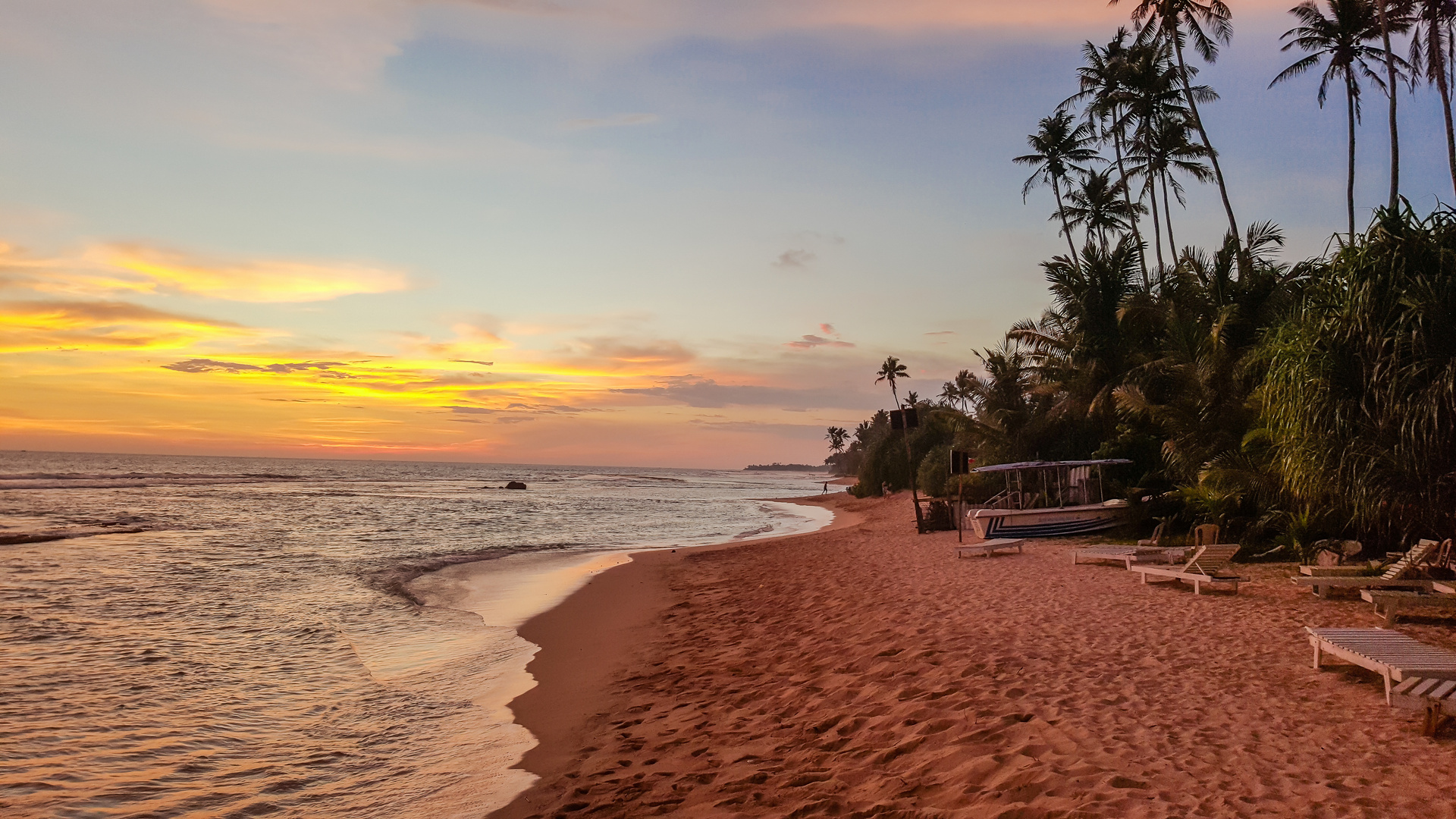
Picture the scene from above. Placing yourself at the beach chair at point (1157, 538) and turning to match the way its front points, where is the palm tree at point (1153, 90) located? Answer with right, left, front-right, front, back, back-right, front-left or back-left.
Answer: right

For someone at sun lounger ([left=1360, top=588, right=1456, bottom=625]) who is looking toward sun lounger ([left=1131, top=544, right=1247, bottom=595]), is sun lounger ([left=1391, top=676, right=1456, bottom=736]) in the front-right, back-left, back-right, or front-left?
back-left

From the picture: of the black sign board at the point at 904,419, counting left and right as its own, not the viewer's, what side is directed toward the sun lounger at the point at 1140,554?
front

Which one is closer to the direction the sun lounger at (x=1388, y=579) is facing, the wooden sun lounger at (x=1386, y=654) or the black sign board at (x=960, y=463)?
the black sign board

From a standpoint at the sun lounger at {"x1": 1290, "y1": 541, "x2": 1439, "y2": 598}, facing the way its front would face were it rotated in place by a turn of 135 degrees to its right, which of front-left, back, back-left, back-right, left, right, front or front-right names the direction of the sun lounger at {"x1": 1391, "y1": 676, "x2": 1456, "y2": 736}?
back-right

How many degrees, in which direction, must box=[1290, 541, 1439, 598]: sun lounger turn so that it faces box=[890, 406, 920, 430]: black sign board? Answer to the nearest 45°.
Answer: approximately 45° to its right

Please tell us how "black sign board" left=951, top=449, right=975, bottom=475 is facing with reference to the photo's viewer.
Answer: facing the viewer

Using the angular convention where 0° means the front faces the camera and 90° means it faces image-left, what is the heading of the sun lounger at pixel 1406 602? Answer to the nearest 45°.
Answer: approximately 90°

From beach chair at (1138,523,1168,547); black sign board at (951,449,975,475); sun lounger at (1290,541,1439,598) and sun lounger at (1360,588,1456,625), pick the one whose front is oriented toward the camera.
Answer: the black sign board

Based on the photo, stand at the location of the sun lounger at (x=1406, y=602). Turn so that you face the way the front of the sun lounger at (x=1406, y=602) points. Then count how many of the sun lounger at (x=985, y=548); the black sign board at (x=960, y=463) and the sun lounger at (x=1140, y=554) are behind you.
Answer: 0

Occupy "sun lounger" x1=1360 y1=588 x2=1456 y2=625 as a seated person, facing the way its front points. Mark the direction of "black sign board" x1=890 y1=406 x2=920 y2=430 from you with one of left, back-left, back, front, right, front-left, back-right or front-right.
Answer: front-right

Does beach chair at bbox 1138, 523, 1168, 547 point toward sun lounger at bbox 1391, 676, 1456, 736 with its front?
no

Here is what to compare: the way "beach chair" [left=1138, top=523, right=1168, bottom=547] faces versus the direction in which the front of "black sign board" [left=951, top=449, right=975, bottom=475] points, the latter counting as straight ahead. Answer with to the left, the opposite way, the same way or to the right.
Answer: to the right

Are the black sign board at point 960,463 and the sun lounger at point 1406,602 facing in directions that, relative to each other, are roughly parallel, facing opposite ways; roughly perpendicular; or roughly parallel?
roughly perpendicular

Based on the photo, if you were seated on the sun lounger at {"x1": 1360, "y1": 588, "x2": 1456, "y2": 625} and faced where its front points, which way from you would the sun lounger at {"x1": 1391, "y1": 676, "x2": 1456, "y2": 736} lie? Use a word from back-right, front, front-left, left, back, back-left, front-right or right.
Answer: left

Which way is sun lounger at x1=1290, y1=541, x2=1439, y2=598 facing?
to the viewer's left

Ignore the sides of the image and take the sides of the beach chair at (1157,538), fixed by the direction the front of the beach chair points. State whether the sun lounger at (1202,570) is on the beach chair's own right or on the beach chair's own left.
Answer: on the beach chair's own left

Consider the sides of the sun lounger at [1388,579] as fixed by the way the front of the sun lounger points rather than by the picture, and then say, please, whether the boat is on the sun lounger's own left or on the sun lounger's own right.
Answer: on the sun lounger's own right

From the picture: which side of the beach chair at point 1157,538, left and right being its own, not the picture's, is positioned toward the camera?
left

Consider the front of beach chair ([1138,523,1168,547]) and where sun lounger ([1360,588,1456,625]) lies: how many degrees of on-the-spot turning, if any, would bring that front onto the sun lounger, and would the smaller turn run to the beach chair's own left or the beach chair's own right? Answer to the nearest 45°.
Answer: approximately 90° to the beach chair's own left
